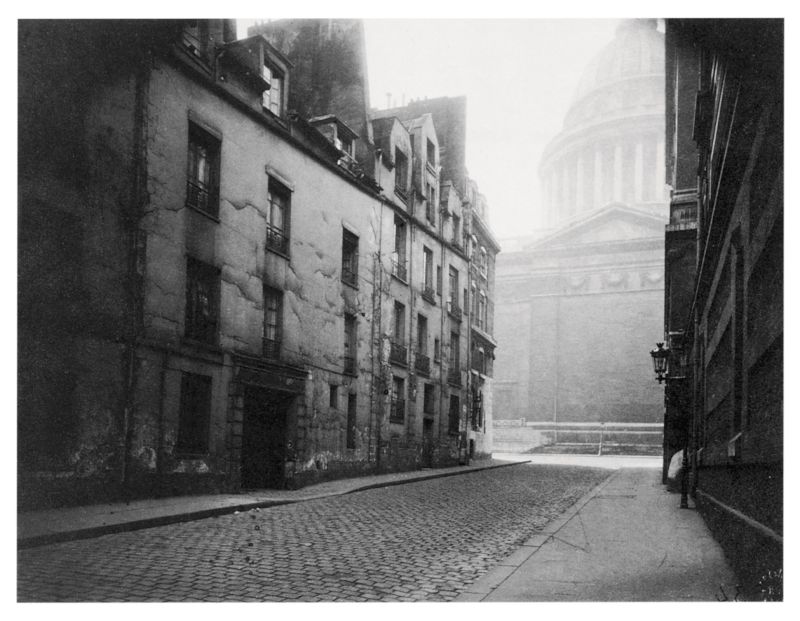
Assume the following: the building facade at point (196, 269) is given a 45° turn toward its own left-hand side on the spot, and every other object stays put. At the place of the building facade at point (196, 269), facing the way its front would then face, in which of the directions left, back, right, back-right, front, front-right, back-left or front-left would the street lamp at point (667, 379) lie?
front

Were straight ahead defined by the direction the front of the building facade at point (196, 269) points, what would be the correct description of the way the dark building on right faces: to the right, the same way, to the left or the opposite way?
the opposite way

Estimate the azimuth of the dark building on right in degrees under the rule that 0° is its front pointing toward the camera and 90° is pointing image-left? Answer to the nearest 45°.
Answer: approximately 90°

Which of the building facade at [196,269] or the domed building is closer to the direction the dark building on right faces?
the building facade

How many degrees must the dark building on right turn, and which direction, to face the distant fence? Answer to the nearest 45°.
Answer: approximately 90° to its right

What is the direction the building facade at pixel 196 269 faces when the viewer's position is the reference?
facing the viewer and to the right of the viewer

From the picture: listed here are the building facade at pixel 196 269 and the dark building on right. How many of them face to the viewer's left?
1

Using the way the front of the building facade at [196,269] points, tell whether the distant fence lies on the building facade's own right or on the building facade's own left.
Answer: on the building facade's own left

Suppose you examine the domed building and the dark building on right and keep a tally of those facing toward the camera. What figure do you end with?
1

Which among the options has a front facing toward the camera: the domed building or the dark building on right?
the domed building

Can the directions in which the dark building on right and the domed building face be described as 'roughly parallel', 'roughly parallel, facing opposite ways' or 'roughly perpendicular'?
roughly perpendicular

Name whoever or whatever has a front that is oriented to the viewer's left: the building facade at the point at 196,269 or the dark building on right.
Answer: the dark building on right

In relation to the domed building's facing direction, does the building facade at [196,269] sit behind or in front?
in front

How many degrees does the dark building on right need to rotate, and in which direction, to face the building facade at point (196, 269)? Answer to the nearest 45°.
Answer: approximately 45° to its right

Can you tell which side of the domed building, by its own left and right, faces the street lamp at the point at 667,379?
front

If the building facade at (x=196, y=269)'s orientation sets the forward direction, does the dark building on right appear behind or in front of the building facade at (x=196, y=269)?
in front

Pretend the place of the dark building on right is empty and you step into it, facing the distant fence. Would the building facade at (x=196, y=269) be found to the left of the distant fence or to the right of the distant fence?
left

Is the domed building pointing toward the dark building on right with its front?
yes
